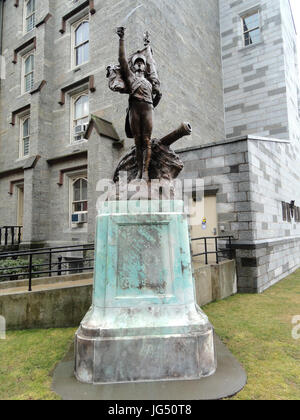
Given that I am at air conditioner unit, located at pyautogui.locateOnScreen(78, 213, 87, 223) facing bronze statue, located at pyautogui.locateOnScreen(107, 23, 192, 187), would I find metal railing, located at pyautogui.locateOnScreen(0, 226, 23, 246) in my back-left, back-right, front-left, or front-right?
back-right

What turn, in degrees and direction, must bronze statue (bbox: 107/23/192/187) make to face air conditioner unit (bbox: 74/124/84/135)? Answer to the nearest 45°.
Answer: approximately 135° to its right

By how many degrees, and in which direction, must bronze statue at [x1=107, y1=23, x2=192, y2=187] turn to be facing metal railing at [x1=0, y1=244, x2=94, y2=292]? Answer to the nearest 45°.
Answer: approximately 135° to its right

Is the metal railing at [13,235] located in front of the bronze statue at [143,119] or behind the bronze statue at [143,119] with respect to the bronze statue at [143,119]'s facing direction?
behind

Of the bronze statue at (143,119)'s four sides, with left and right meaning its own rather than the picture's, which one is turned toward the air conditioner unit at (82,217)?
back

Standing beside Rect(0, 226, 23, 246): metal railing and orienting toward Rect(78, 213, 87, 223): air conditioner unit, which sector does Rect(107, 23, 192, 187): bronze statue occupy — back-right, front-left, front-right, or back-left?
front-right

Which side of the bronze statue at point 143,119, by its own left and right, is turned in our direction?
front
